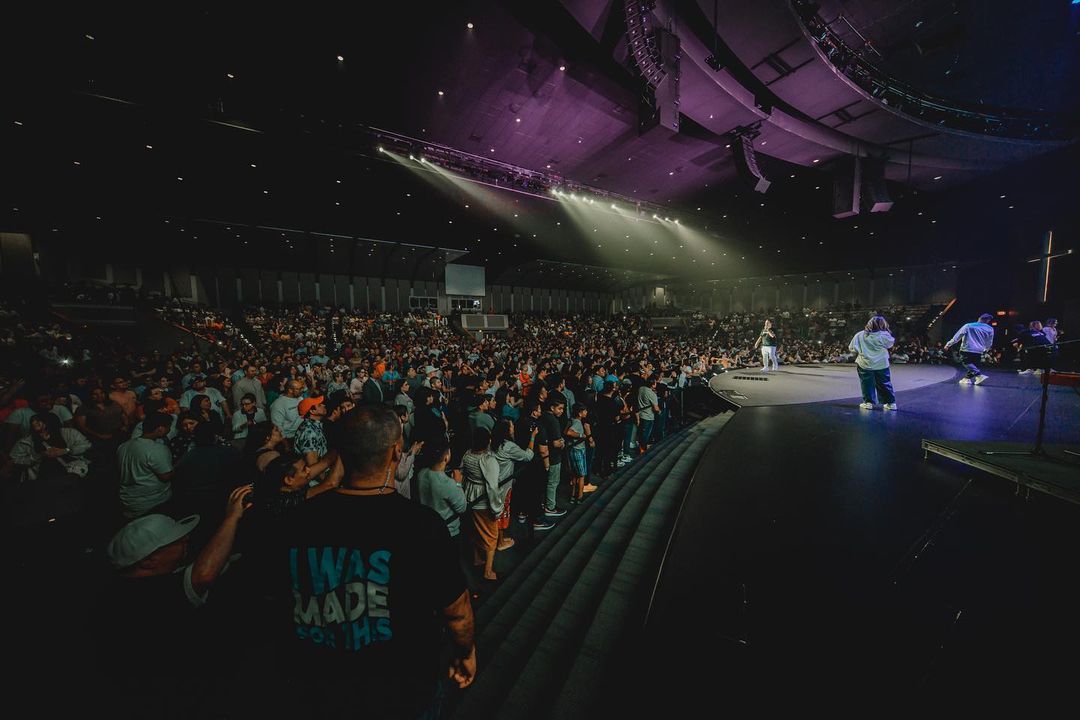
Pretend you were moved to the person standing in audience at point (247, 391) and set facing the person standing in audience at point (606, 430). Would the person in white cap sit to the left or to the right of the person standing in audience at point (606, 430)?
right

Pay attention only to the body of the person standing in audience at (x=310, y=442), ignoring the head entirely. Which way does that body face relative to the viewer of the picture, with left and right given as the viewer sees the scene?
facing to the right of the viewer

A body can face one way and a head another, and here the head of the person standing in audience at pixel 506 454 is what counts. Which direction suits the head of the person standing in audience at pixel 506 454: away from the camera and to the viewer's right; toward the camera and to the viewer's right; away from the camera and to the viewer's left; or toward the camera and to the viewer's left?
away from the camera and to the viewer's right

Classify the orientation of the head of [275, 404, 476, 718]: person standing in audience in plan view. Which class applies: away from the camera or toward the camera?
away from the camera

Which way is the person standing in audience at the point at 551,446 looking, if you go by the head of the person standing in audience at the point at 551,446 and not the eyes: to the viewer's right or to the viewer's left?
to the viewer's right
